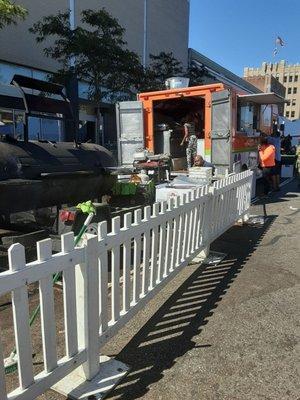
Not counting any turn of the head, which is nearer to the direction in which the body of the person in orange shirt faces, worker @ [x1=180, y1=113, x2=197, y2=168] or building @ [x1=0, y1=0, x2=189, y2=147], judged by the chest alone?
the building

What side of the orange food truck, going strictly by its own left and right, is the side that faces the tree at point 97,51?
left

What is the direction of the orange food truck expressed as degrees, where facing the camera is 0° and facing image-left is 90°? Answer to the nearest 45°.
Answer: approximately 225°

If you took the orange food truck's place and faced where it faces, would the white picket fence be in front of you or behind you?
behind

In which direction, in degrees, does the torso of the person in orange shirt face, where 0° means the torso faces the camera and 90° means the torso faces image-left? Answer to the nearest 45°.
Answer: approximately 135°

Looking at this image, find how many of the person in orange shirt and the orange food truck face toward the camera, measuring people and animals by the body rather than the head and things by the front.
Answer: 0

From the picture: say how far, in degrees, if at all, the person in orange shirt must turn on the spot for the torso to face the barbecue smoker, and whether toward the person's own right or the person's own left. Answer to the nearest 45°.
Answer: approximately 135° to the person's own left
